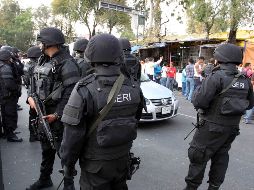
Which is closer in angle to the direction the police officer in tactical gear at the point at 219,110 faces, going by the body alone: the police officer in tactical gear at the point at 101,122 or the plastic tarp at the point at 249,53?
the plastic tarp

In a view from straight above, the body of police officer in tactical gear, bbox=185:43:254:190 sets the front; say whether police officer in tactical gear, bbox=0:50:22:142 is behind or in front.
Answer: in front

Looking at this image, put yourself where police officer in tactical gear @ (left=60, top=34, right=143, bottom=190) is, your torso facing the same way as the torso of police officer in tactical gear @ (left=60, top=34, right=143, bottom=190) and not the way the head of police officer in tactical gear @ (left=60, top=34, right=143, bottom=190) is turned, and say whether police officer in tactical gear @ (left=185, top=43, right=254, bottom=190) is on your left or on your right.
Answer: on your right

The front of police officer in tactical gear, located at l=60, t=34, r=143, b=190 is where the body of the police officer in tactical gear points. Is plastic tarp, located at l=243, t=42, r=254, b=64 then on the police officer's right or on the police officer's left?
on the police officer's right

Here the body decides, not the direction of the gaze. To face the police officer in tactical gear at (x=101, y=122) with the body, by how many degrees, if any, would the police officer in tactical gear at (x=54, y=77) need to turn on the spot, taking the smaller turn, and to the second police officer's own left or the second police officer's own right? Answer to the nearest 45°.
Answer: approximately 45° to the second police officer's own left

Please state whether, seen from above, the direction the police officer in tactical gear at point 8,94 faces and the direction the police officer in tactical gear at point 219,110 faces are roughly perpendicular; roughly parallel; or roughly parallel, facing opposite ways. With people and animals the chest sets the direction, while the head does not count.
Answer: roughly perpendicular

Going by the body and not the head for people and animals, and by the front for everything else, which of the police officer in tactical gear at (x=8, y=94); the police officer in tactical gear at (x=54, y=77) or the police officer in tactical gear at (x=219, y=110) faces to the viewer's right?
the police officer in tactical gear at (x=8, y=94)

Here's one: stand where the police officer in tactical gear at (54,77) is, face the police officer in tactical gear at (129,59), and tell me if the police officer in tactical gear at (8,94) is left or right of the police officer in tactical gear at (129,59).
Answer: left

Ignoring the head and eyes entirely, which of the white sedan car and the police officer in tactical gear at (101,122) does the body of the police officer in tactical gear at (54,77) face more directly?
the police officer in tactical gear

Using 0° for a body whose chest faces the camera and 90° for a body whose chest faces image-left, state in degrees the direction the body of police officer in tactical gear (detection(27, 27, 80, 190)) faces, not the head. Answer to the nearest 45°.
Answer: approximately 45°

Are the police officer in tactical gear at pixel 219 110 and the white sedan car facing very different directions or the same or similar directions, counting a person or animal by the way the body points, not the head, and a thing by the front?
very different directions

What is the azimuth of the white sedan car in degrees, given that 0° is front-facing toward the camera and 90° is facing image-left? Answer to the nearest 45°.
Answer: approximately 315°

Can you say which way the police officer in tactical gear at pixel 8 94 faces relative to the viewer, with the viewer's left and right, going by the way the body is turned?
facing to the right of the viewer

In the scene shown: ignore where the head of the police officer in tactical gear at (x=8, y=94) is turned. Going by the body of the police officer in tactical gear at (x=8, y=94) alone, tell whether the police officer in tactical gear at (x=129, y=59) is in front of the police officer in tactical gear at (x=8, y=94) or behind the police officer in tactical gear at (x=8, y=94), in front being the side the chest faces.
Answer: in front

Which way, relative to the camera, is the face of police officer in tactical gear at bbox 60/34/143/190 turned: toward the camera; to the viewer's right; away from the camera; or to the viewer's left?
away from the camera

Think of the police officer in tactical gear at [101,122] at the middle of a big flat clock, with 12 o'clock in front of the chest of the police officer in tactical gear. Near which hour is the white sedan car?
The white sedan car is roughly at 2 o'clock from the police officer in tactical gear.
